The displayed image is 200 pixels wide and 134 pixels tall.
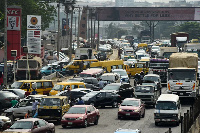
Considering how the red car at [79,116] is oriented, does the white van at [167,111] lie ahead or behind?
behind

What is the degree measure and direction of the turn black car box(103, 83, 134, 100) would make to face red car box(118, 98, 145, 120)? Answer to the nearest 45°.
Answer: approximately 45° to its left

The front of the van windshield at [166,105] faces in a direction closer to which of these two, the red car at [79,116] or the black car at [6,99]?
the red car

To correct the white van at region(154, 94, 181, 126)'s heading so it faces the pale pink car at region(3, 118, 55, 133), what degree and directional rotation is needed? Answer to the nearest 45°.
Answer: approximately 45° to its right

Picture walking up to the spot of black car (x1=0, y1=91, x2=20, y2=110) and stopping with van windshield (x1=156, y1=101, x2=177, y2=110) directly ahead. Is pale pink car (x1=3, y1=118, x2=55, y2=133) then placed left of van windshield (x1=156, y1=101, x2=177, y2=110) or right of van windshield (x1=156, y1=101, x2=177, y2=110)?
right

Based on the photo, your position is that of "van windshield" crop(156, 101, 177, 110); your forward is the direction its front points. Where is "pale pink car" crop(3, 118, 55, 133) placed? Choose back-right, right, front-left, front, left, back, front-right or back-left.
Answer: front-right

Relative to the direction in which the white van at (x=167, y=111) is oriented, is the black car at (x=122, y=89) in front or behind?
behind

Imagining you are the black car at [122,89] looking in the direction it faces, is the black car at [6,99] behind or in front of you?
in front
